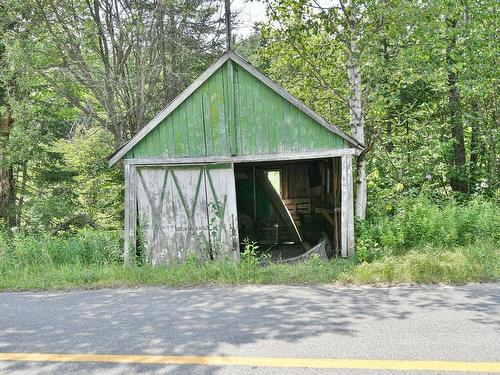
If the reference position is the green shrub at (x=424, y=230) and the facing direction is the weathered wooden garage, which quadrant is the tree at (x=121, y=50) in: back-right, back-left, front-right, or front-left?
front-right

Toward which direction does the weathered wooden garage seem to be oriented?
toward the camera

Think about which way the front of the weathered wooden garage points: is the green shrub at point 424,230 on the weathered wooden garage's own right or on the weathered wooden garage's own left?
on the weathered wooden garage's own left

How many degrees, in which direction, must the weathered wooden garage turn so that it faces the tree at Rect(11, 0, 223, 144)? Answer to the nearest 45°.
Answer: approximately 135° to its right

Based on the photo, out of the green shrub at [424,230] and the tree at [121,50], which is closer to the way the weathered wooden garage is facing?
the green shrub

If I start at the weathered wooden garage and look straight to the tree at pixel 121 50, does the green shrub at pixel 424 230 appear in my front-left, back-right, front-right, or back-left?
back-right
